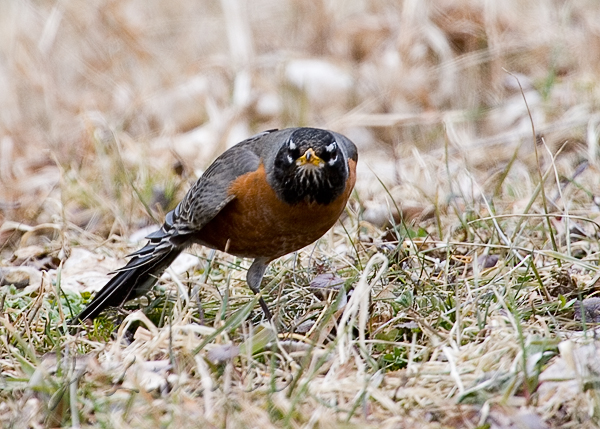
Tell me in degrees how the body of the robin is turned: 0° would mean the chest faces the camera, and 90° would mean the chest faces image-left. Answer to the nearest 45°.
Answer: approximately 315°
